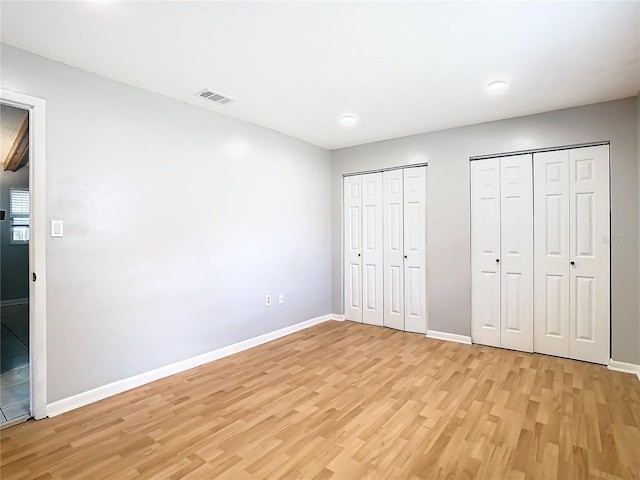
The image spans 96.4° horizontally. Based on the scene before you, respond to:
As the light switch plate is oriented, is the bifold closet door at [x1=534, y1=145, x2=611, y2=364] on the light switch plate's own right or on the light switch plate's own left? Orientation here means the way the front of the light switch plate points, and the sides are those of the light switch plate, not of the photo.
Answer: on the light switch plate's own left

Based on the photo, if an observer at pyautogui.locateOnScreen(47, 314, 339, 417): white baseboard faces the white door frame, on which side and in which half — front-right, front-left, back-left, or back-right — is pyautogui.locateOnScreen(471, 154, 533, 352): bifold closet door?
back-left

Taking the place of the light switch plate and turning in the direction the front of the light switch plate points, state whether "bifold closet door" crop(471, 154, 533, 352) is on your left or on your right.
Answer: on your left

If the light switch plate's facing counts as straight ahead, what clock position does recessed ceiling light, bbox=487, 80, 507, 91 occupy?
The recessed ceiling light is roughly at 10 o'clock from the light switch plate.

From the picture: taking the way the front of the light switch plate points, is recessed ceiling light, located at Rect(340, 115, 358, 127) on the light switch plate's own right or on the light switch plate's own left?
on the light switch plate's own left
